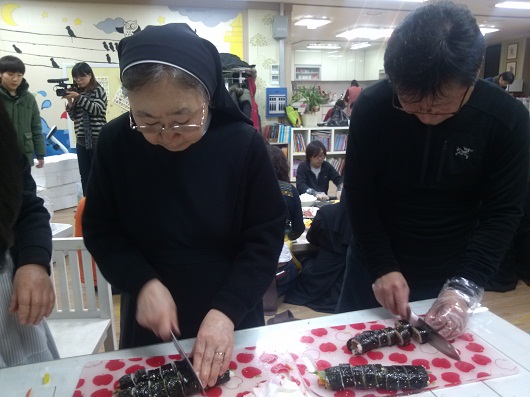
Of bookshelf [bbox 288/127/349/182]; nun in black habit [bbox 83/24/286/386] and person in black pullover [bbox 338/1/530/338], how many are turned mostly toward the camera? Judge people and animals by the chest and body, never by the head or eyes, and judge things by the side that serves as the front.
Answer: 3

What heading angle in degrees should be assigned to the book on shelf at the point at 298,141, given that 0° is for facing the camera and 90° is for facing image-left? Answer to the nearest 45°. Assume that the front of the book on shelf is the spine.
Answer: approximately 0°

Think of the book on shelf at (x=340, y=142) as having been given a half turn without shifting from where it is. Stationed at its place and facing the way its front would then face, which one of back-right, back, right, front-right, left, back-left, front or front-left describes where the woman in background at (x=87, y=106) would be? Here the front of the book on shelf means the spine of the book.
back-left

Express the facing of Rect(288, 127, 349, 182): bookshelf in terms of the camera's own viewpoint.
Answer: facing the viewer

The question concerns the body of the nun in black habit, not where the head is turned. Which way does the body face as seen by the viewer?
toward the camera

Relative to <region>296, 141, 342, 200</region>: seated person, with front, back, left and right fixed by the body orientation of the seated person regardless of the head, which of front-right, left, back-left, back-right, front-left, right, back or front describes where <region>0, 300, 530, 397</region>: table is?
front-right

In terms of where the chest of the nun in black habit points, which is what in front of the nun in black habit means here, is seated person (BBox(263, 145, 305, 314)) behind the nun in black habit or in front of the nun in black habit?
behind

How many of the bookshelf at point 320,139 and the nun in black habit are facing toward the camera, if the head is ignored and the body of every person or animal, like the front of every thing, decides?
2

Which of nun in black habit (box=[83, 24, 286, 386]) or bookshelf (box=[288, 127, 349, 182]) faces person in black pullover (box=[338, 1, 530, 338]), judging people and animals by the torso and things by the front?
the bookshelf
